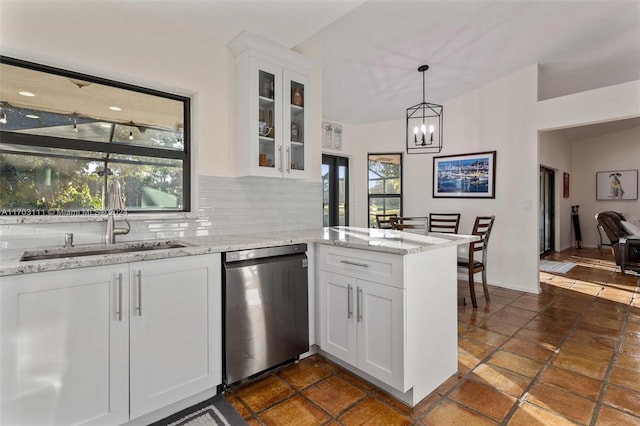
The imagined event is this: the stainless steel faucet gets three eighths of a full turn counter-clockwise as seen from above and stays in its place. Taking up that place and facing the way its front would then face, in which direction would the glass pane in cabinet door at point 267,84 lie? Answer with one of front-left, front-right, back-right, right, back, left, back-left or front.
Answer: front-right

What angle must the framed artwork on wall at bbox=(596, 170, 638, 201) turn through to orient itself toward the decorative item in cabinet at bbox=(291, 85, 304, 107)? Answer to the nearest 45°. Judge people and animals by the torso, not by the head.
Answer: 0° — it already faces it

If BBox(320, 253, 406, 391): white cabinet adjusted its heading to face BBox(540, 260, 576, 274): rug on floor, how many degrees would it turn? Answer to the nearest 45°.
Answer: approximately 180°

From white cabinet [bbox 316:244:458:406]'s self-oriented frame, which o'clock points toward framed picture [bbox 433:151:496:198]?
The framed picture is roughly at 5 o'clock from the white cabinet.

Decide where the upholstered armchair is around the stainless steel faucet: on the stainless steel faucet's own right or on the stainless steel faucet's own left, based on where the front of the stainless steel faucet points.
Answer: on the stainless steel faucet's own left

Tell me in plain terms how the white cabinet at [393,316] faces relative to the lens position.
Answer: facing the viewer and to the left of the viewer

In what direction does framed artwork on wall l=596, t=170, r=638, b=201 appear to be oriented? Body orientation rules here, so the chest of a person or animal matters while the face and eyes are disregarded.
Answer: toward the camera

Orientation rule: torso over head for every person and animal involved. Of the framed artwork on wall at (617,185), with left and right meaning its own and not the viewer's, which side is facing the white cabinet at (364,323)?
front

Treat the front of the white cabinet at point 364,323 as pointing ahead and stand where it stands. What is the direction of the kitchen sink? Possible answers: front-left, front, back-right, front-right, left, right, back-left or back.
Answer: front-right

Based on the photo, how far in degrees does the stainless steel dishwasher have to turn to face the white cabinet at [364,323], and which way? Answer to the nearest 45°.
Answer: approximately 45° to its left

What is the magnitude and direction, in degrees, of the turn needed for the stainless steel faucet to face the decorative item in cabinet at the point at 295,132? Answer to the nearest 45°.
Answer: approximately 90° to its left

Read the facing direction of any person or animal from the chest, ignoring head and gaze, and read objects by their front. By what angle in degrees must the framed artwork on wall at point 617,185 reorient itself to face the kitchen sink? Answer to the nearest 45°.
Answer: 0° — it already faces it

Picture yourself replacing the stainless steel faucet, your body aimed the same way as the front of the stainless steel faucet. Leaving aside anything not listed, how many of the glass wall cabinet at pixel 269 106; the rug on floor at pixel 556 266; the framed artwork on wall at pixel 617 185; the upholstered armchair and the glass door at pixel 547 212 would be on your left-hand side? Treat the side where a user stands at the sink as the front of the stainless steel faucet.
5

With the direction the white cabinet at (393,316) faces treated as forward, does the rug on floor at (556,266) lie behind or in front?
behind

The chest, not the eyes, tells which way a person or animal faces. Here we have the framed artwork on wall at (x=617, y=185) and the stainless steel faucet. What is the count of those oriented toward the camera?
2

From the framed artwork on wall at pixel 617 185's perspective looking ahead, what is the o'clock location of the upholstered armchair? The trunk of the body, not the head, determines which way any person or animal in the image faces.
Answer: The upholstered armchair is roughly at 12 o'clock from the framed artwork on wall.
